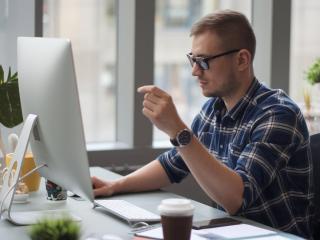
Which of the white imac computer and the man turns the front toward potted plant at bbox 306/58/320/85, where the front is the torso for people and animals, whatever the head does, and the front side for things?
the white imac computer

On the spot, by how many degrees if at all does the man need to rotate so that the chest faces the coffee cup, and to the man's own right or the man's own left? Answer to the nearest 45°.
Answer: approximately 45° to the man's own left

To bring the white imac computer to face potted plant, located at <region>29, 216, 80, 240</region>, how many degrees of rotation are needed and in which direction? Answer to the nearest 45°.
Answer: approximately 135° to its right

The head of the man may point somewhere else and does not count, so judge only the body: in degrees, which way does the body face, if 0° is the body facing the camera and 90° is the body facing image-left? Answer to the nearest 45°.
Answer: approximately 45°

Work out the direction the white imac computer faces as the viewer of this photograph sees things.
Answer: facing away from the viewer and to the right of the viewer

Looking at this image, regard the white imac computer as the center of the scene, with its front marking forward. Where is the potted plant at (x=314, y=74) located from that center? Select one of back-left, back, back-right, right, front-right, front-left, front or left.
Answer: front

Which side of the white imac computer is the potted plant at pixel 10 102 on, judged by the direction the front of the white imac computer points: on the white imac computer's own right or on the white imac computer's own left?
on the white imac computer's own left

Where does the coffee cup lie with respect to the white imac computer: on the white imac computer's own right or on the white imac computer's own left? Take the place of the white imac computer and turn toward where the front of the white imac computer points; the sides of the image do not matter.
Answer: on the white imac computer's own right

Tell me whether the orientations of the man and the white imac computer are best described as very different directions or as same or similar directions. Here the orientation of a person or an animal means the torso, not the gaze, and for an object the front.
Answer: very different directions

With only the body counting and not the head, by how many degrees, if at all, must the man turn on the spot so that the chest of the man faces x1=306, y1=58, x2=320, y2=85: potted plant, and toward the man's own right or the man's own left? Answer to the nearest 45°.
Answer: approximately 135° to the man's own right
